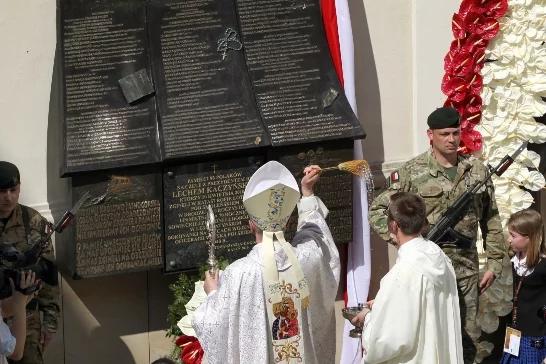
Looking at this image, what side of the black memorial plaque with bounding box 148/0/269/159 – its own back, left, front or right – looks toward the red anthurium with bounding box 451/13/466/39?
left

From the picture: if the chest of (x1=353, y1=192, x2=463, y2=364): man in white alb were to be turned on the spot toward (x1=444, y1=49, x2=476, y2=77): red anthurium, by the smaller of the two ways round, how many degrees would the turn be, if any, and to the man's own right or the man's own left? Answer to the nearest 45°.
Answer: approximately 45° to the man's own right

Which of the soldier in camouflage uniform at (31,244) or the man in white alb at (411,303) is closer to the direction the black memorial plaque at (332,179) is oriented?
the man in white alb

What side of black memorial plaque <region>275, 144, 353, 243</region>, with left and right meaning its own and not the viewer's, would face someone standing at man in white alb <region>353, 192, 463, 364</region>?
front

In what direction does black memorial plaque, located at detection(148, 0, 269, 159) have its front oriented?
toward the camera

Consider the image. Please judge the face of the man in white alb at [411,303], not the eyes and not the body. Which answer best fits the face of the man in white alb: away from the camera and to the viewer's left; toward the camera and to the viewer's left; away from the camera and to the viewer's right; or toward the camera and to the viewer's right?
away from the camera and to the viewer's left

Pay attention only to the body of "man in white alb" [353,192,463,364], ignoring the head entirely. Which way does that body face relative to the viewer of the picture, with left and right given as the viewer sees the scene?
facing away from the viewer and to the left of the viewer

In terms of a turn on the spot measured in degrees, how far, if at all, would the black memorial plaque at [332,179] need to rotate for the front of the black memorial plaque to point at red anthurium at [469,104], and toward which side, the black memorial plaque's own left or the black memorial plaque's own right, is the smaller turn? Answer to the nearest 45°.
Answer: approximately 135° to the black memorial plaque's own left

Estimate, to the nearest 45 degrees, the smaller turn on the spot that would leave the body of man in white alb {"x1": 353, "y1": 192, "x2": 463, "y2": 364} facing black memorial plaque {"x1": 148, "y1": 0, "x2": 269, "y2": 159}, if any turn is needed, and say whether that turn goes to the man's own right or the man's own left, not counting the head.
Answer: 0° — they already face it

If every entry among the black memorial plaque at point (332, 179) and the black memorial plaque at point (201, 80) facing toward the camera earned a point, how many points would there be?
2

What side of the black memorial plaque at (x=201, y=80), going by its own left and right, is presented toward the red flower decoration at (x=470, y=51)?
left

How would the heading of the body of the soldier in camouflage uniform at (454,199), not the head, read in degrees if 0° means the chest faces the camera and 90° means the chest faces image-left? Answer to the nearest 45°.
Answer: approximately 315°
